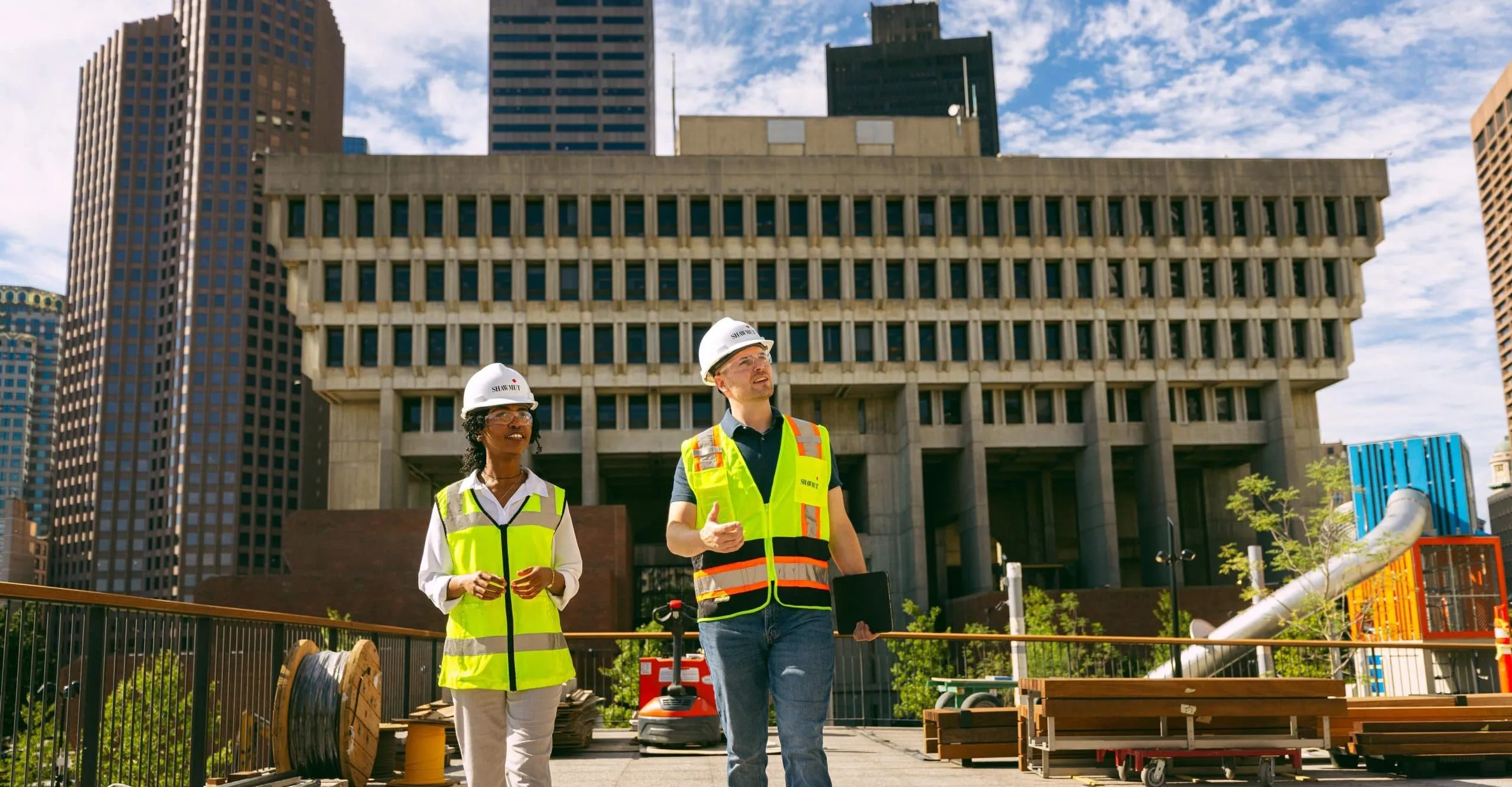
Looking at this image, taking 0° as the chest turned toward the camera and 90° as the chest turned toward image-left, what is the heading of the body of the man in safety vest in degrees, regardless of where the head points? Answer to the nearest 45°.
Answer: approximately 0°

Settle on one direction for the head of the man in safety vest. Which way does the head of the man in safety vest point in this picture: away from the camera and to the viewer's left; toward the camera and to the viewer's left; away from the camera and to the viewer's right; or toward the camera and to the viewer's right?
toward the camera and to the viewer's right

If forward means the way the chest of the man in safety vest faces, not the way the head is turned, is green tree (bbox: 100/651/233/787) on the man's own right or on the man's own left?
on the man's own right

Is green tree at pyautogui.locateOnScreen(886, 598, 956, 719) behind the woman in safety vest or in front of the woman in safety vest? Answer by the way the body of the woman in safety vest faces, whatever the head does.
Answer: behind

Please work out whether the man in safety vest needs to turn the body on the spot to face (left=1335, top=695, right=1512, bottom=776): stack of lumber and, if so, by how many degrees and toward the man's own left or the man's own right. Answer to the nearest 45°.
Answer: approximately 135° to the man's own left

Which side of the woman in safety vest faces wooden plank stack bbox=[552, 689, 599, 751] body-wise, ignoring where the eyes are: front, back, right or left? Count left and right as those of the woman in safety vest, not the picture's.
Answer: back

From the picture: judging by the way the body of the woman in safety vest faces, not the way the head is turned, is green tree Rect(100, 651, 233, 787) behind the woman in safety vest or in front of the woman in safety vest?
behind

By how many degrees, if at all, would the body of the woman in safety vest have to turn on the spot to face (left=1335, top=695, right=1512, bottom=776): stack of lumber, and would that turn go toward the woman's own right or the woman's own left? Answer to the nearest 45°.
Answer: approximately 135° to the woman's own left

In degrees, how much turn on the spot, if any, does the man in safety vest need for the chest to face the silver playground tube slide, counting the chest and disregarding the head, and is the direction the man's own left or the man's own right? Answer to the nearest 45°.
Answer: approximately 135° to the man's own left

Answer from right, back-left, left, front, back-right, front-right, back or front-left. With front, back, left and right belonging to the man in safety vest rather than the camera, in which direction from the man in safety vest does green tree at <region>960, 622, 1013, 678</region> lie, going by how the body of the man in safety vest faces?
back

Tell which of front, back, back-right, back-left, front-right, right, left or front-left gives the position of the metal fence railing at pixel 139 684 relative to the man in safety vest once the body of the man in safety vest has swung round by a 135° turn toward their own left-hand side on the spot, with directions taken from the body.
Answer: left

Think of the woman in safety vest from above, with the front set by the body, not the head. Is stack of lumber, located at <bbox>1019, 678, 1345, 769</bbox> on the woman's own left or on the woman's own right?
on the woman's own left

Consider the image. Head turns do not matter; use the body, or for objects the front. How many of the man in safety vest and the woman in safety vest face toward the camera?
2

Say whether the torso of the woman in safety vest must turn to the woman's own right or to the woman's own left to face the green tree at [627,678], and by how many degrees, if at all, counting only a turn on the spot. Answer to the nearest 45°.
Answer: approximately 180°
